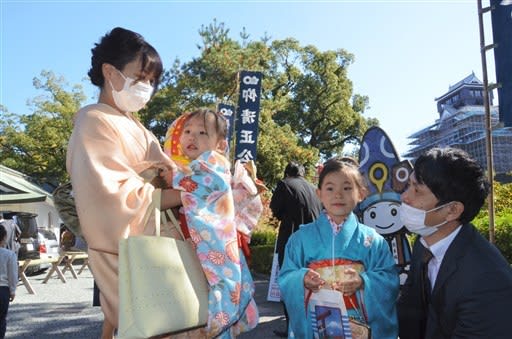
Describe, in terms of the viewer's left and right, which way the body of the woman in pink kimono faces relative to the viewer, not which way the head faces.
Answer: facing the viewer and to the right of the viewer

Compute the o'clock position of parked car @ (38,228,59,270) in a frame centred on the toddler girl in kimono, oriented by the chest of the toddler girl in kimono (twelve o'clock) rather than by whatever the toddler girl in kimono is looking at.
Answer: The parked car is roughly at 4 o'clock from the toddler girl in kimono.

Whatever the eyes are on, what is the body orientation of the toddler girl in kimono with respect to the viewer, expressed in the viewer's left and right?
facing the viewer and to the left of the viewer

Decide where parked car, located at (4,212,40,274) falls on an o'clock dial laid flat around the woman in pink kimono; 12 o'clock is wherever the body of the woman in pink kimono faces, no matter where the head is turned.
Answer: The parked car is roughly at 7 o'clock from the woman in pink kimono.

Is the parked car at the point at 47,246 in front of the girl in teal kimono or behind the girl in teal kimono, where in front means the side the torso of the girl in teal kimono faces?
behind

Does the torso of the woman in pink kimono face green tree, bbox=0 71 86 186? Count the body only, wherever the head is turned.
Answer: no

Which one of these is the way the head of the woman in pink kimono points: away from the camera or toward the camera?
toward the camera

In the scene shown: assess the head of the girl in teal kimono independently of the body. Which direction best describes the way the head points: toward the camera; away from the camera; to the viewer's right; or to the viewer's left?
toward the camera

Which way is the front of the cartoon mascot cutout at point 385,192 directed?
toward the camera

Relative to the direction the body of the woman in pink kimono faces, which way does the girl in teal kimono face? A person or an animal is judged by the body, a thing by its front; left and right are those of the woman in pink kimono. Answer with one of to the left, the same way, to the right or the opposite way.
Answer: to the right

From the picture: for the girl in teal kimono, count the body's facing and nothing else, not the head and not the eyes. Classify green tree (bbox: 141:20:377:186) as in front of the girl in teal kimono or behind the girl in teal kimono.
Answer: behind

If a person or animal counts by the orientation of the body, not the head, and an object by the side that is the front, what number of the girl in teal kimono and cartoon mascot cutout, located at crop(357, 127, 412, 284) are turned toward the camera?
2

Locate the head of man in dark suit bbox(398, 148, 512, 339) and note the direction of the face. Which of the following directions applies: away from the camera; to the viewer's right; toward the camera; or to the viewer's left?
to the viewer's left

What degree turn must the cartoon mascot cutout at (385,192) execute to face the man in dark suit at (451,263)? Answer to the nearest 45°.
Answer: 0° — it already faces them

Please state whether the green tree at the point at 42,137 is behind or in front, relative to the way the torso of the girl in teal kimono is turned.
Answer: behind

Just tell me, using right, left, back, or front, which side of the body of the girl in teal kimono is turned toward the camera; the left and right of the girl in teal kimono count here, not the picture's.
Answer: front
